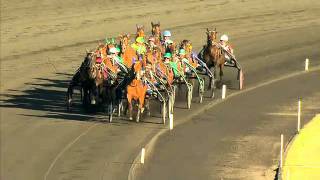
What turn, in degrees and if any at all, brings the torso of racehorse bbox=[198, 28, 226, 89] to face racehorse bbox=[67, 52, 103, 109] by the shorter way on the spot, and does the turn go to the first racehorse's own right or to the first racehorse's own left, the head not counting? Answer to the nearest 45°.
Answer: approximately 45° to the first racehorse's own right

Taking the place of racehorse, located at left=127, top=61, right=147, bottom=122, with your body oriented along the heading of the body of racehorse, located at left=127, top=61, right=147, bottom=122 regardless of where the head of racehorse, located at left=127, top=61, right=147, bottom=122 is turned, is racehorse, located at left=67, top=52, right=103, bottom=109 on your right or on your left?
on your right

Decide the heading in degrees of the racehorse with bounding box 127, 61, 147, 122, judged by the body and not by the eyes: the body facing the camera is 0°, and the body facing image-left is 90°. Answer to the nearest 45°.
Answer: approximately 0°

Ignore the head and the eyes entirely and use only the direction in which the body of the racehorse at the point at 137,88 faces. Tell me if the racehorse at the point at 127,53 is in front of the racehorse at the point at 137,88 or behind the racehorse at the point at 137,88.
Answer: behind

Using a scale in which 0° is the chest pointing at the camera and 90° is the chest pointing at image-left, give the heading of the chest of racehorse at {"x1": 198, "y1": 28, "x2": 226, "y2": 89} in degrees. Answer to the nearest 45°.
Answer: approximately 0°

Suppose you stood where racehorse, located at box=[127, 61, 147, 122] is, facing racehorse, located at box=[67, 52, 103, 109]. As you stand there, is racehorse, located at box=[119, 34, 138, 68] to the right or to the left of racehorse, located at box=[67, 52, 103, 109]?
right

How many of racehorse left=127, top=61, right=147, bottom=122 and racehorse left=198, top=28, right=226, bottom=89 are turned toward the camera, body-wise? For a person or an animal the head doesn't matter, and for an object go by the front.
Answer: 2
